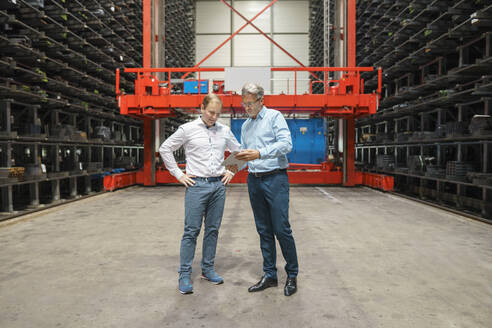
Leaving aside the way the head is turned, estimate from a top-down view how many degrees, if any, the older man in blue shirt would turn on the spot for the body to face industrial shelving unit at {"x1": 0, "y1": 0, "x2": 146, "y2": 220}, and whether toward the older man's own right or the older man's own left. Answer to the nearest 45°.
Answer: approximately 90° to the older man's own right

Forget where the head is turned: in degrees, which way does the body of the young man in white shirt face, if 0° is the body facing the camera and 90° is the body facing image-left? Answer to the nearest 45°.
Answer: approximately 315°

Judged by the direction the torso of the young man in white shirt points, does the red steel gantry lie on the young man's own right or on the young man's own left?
on the young man's own left

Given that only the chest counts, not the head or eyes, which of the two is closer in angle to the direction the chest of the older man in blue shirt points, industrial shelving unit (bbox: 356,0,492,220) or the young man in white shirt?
the young man in white shirt

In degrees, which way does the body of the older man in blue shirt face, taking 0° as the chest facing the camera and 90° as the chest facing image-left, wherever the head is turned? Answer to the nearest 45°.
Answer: approximately 45°

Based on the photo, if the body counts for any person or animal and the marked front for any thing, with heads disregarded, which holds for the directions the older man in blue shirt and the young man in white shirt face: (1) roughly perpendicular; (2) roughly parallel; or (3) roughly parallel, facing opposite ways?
roughly perpendicular

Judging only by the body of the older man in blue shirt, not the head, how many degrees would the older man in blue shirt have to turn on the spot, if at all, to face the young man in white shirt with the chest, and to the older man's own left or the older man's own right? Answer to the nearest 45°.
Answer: approximately 45° to the older man's own right

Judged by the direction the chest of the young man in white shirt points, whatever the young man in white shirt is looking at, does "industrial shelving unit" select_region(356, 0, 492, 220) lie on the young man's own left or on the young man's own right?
on the young man's own left

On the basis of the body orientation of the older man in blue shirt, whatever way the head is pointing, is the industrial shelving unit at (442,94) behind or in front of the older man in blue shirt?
behind

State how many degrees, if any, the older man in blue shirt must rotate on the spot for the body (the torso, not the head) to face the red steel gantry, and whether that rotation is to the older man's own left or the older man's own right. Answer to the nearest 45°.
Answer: approximately 135° to the older man's own right

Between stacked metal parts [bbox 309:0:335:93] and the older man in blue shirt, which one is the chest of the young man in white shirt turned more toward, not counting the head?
the older man in blue shirt
